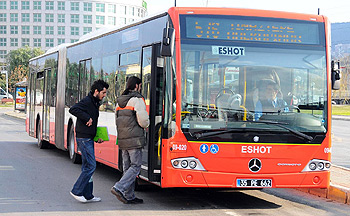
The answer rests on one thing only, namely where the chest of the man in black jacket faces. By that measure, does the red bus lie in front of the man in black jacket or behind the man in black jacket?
in front

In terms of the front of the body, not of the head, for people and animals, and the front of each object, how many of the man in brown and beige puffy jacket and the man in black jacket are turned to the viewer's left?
0

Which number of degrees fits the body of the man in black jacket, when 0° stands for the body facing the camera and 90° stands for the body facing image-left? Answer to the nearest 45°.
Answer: approximately 270°

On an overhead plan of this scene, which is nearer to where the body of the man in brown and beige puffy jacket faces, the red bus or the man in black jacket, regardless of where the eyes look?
the red bus

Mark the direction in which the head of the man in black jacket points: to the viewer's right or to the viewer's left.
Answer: to the viewer's right

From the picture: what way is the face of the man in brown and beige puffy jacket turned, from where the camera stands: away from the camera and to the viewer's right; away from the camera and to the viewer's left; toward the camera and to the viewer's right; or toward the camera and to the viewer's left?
away from the camera and to the viewer's right

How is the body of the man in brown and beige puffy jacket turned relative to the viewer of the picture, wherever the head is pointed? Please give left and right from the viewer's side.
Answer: facing away from the viewer and to the right of the viewer

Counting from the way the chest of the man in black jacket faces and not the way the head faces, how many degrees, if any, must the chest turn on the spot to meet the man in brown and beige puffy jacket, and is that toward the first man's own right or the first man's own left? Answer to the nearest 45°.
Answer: approximately 45° to the first man's own right
